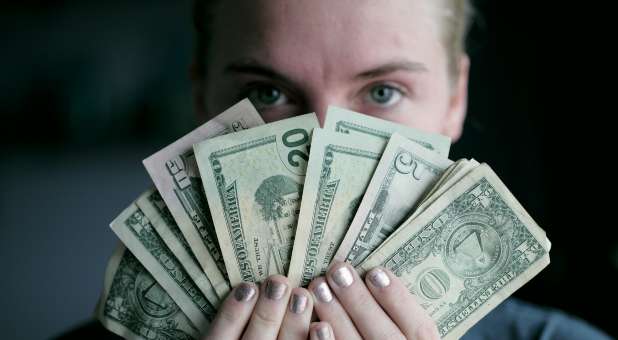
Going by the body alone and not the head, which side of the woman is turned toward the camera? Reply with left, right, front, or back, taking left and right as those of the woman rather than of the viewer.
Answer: front
